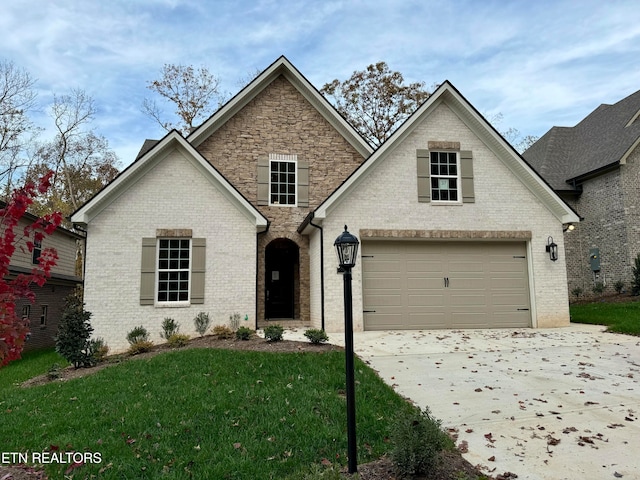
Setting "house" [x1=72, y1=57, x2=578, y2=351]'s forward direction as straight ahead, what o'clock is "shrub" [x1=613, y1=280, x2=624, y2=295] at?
The shrub is roughly at 8 o'clock from the house.

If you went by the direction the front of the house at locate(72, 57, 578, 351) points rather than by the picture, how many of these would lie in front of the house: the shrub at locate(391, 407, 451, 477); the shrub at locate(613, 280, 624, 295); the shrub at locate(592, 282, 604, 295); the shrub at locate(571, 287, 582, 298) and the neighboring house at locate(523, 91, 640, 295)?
1

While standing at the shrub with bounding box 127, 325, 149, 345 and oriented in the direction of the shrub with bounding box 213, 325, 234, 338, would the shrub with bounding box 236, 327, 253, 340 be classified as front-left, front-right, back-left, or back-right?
front-right

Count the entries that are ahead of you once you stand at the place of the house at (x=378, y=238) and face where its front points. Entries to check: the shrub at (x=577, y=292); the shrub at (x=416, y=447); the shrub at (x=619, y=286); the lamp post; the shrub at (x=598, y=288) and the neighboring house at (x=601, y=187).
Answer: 2

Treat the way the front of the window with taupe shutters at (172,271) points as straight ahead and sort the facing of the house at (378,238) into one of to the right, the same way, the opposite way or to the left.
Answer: the same way

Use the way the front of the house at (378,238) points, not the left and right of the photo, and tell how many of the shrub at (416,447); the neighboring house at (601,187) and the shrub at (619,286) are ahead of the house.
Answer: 1

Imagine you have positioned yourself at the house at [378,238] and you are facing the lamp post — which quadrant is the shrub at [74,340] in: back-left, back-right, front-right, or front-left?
front-right

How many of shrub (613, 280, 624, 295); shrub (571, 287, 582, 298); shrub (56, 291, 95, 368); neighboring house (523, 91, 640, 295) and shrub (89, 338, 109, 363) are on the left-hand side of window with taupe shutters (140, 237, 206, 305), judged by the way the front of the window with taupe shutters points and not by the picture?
3

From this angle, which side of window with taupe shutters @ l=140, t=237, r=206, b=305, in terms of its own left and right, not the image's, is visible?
front

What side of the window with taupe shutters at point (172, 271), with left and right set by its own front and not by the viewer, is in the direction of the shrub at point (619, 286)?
left

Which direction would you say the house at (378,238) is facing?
toward the camera

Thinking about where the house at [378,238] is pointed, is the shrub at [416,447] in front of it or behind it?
in front
